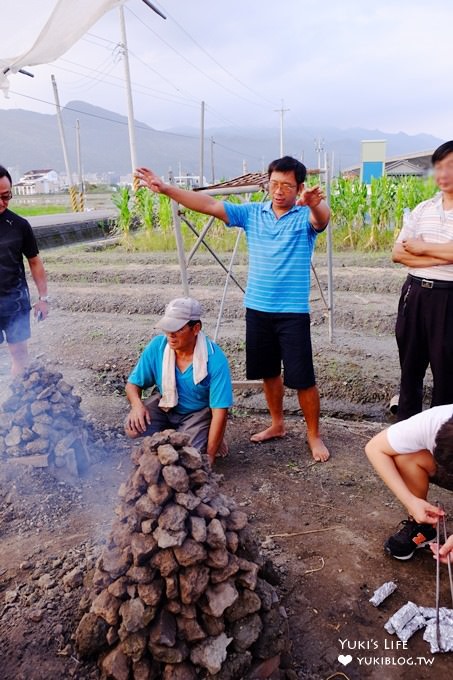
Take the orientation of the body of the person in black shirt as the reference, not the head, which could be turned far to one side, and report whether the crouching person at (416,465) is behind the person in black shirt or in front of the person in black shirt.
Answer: in front

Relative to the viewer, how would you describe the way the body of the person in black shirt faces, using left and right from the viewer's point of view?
facing the viewer

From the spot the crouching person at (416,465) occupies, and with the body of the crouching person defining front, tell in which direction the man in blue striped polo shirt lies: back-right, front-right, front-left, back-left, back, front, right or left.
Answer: back-right

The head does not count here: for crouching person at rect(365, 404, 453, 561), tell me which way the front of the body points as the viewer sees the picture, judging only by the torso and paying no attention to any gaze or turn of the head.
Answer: toward the camera

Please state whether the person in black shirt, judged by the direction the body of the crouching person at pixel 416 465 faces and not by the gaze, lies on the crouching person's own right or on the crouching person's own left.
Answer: on the crouching person's own right

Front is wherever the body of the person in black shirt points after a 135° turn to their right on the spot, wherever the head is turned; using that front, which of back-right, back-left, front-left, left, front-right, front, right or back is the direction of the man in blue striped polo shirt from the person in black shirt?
back

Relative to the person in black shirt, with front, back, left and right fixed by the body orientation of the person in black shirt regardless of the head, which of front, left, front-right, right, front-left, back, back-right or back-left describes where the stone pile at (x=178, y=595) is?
front
